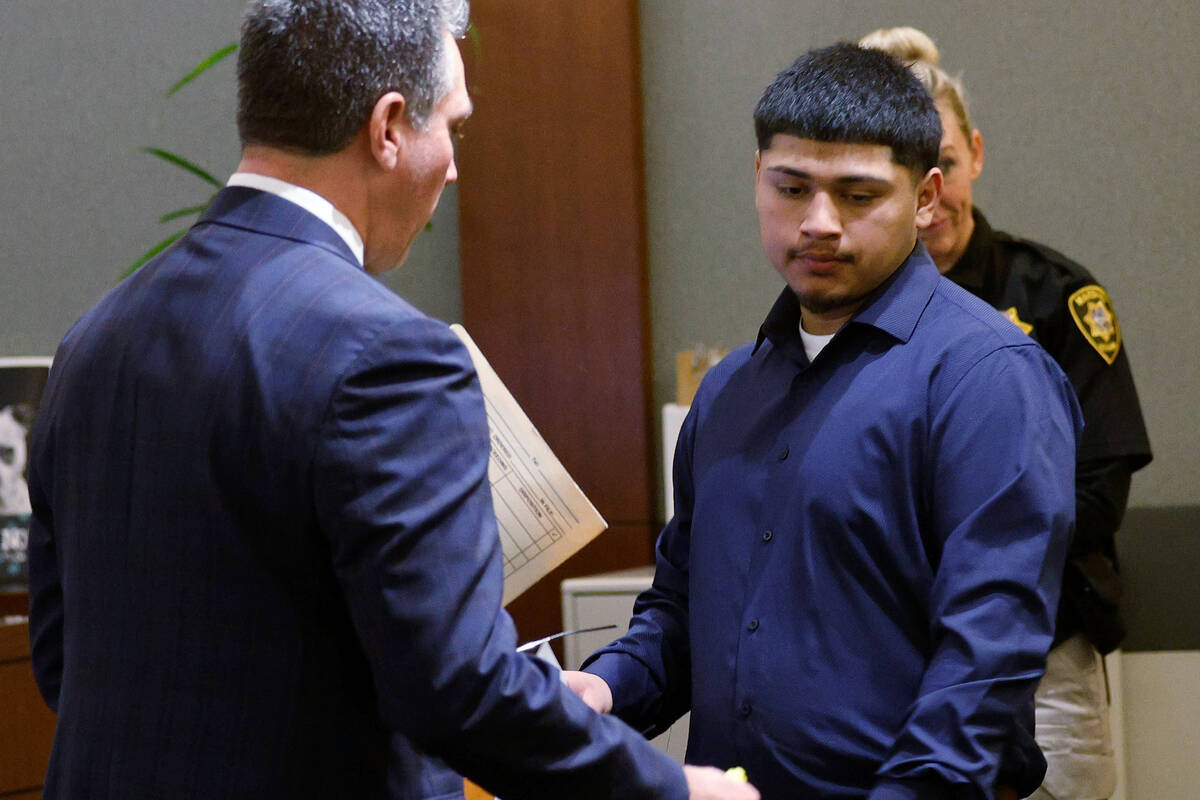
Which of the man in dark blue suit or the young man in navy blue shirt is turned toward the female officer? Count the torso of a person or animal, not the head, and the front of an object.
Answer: the man in dark blue suit

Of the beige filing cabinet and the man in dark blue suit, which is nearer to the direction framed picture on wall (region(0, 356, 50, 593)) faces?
the man in dark blue suit

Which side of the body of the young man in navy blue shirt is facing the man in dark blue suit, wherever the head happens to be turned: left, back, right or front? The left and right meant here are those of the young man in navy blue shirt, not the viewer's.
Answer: front

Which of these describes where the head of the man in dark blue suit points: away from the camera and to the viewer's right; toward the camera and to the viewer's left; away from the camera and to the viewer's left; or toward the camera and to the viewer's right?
away from the camera and to the viewer's right

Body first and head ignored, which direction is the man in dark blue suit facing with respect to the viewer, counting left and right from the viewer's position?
facing away from the viewer and to the right of the viewer

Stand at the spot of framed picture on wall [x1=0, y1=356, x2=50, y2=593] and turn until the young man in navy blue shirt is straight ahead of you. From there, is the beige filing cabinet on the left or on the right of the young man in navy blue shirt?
left

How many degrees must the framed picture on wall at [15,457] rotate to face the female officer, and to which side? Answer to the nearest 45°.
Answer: approximately 45° to its left

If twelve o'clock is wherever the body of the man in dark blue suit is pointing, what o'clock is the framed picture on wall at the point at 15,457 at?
The framed picture on wall is roughly at 10 o'clock from the man in dark blue suit.

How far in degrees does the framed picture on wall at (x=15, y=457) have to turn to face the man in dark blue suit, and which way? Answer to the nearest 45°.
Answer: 0° — it already faces them

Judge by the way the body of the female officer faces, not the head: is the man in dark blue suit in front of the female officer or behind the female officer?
in front

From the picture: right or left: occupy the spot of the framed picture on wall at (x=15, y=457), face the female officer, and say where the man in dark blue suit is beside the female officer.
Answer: right

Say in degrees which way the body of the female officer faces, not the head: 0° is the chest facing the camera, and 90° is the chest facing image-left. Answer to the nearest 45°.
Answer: approximately 45°

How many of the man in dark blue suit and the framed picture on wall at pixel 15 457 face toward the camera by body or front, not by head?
1

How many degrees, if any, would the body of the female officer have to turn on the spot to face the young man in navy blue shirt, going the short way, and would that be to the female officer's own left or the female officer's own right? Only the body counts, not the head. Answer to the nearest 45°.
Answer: approximately 45° to the female officer's own left
